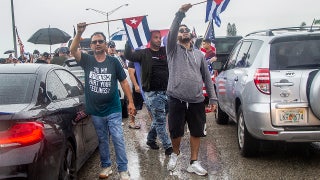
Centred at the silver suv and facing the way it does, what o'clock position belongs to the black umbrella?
The black umbrella is roughly at 12 o'clock from the silver suv.

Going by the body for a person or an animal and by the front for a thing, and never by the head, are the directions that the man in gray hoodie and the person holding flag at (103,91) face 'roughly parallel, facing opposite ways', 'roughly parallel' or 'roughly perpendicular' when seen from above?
roughly parallel

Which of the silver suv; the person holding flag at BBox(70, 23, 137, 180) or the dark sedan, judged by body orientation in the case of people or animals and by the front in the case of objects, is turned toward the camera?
the person holding flag

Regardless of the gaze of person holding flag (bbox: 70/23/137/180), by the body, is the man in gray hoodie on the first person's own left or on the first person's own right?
on the first person's own left

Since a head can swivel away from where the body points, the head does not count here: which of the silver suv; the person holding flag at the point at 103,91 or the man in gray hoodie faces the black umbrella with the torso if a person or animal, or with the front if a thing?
the silver suv

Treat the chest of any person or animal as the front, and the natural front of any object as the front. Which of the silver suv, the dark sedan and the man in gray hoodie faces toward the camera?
the man in gray hoodie

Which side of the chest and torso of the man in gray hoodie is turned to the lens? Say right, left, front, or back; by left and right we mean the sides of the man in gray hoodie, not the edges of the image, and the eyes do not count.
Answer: front

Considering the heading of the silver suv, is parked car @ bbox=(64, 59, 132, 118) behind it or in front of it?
in front

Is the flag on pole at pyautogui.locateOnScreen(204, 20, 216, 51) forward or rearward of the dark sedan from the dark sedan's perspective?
forward

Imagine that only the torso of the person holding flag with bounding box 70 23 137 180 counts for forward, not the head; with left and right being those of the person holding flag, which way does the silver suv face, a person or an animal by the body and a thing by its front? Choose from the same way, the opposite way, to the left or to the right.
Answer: the opposite way

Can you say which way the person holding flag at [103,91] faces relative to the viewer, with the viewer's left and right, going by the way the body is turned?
facing the viewer

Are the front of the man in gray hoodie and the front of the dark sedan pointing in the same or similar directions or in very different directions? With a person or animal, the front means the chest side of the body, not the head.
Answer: very different directions

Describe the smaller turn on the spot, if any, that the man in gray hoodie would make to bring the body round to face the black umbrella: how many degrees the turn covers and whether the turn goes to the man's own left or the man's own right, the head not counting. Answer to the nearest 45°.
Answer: approximately 135° to the man's own right

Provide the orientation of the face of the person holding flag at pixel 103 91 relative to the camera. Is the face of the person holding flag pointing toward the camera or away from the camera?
toward the camera
